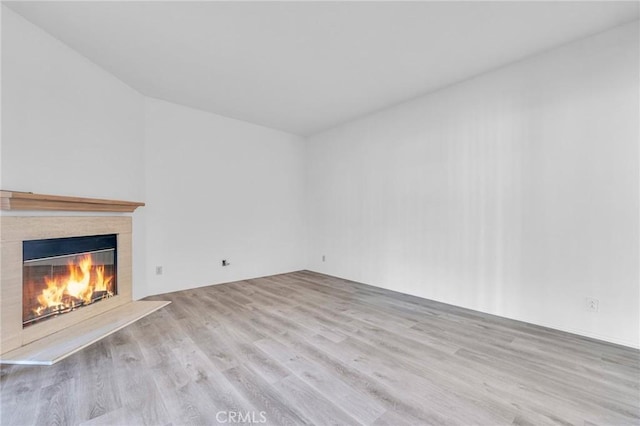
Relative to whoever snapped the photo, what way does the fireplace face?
facing the viewer and to the right of the viewer
